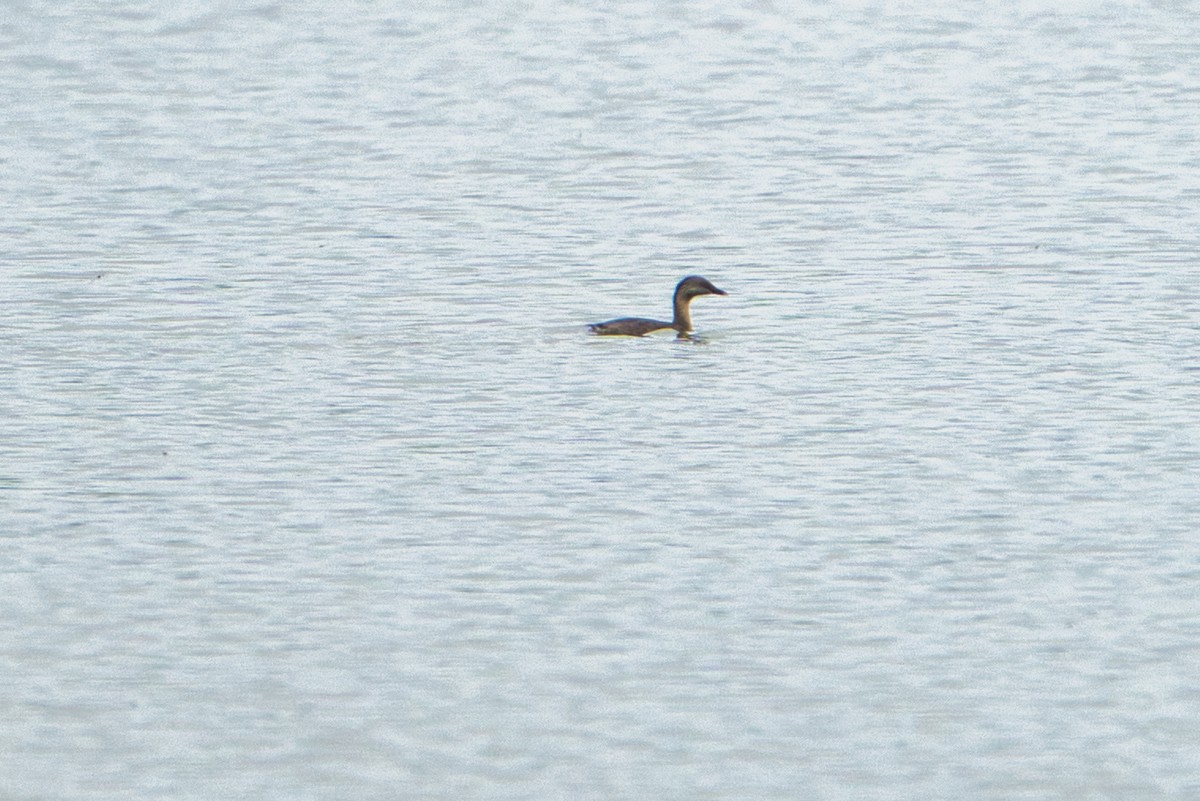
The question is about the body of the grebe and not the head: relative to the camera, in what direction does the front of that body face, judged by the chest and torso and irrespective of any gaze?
to the viewer's right
